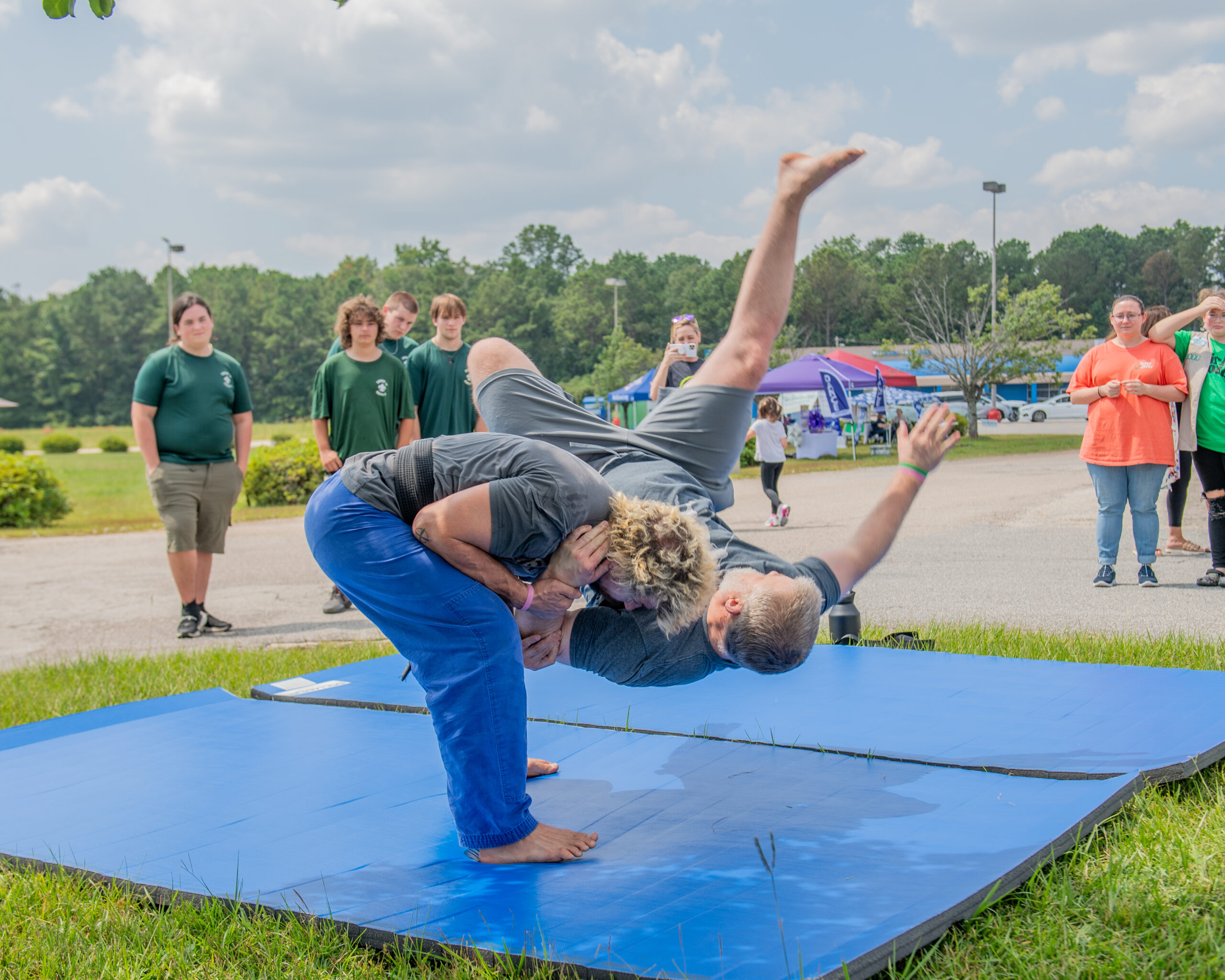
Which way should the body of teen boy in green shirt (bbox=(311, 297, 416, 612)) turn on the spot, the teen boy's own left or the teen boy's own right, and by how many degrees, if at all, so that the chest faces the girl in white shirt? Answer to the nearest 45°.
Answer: approximately 135° to the teen boy's own left

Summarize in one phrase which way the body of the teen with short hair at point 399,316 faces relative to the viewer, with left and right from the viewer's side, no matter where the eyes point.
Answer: facing the viewer and to the right of the viewer

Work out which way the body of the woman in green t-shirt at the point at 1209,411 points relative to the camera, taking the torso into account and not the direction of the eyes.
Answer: toward the camera

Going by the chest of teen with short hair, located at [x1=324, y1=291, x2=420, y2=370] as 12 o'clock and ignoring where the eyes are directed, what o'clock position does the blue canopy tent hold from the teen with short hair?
The blue canopy tent is roughly at 8 o'clock from the teen with short hair.

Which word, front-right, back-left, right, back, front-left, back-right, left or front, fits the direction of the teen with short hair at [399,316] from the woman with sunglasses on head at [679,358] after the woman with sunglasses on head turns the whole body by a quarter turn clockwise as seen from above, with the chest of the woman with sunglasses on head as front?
front

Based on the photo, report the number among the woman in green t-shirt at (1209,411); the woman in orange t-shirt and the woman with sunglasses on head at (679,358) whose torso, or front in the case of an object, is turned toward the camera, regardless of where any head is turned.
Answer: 3

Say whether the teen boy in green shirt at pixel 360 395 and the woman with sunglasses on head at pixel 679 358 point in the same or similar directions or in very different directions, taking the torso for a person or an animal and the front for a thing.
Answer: same or similar directions

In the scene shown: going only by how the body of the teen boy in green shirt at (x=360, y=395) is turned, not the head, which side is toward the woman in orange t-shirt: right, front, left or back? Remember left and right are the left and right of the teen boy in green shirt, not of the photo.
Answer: left

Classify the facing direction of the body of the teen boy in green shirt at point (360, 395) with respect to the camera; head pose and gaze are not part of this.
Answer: toward the camera

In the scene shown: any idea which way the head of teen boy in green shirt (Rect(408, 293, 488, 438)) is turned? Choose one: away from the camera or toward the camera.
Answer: toward the camera

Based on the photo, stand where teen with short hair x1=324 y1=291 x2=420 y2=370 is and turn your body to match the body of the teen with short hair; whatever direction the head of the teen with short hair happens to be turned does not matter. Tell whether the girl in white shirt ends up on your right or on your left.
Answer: on your left

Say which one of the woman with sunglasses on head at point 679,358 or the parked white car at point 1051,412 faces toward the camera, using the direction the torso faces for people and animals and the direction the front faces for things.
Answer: the woman with sunglasses on head
